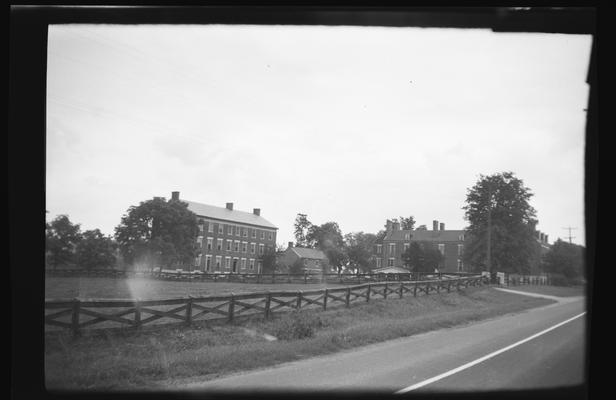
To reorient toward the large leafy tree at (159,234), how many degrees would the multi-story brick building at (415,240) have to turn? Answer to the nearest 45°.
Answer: approximately 45° to its right

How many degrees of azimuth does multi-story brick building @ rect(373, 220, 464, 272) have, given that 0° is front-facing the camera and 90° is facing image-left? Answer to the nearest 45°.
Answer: approximately 0°
